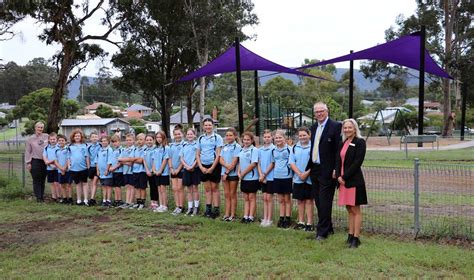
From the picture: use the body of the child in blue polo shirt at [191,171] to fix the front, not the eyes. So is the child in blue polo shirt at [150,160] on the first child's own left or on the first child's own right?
on the first child's own right

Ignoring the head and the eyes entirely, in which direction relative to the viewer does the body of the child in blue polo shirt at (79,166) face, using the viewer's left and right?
facing the viewer

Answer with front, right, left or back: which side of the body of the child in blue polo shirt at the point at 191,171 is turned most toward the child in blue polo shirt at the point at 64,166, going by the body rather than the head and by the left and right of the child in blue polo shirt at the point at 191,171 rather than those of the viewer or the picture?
right

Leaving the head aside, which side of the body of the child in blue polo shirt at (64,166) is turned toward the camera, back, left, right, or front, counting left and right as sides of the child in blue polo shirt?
front

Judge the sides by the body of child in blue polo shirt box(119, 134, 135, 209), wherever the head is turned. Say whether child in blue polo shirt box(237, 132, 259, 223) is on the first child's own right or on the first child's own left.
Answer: on the first child's own left

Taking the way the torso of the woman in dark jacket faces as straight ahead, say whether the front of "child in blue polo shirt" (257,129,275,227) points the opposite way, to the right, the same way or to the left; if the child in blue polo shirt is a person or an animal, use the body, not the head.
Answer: the same way

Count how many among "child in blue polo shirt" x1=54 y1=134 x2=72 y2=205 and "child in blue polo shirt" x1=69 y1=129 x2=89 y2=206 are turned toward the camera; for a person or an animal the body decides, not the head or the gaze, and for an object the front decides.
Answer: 2

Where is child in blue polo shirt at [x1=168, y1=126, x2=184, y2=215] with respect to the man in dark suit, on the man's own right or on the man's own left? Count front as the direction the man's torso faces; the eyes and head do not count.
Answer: on the man's own right

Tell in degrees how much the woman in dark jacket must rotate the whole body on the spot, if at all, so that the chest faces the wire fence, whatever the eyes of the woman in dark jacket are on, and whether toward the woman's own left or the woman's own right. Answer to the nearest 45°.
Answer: approximately 180°

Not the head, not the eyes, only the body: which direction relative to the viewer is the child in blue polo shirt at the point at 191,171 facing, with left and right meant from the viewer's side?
facing the viewer and to the left of the viewer

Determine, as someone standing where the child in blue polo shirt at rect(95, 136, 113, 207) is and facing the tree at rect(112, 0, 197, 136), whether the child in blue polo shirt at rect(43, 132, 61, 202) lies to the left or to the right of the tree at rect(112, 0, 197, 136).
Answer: left

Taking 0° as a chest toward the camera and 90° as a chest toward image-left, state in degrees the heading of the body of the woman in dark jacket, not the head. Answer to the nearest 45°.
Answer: approximately 45°

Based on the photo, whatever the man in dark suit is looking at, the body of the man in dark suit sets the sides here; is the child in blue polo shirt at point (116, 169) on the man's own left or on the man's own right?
on the man's own right
